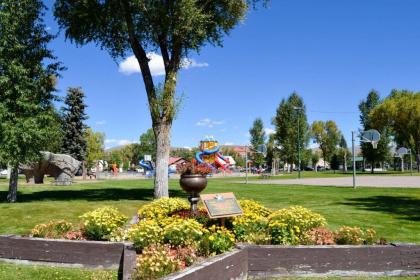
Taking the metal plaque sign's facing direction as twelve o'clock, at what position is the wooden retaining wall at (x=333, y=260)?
The wooden retaining wall is roughly at 10 o'clock from the metal plaque sign.

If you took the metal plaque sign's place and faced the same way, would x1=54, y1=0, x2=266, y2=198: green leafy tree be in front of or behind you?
behind

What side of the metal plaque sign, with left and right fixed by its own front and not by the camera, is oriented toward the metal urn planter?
back

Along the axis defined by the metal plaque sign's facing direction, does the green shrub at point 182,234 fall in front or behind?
in front

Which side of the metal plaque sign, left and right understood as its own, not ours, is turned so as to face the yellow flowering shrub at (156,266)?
front

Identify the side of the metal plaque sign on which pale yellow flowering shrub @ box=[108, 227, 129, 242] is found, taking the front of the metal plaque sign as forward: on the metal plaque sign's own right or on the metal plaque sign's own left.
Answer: on the metal plaque sign's own right

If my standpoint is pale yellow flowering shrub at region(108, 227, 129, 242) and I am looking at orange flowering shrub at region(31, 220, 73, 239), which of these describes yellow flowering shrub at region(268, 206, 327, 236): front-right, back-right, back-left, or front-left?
back-right

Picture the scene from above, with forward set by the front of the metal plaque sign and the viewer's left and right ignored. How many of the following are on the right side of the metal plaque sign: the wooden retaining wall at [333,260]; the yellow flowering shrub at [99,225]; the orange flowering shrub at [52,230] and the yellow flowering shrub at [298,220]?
2

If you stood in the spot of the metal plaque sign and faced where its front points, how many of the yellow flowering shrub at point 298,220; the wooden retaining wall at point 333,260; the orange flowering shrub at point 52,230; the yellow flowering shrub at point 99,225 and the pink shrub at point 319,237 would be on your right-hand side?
2

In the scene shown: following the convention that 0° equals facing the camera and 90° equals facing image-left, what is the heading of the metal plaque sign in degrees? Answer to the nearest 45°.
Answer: approximately 0°

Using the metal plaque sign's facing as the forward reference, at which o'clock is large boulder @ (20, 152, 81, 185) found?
The large boulder is roughly at 5 o'clock from the metal plaque sign.
